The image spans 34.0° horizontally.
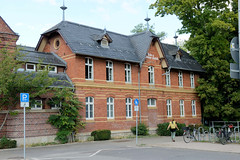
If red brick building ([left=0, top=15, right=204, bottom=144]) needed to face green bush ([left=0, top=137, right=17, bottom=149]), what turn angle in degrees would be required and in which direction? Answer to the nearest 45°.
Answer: approximately 90° to its right

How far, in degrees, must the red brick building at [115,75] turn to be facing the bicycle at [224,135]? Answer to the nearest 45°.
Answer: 0° — it already faces it

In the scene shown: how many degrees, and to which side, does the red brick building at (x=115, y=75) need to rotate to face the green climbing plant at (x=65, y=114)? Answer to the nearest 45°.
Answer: approximately 90° to its right

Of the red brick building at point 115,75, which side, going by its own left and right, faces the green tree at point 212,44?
left

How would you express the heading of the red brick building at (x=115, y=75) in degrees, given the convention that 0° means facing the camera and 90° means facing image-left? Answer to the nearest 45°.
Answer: approximately 315°
